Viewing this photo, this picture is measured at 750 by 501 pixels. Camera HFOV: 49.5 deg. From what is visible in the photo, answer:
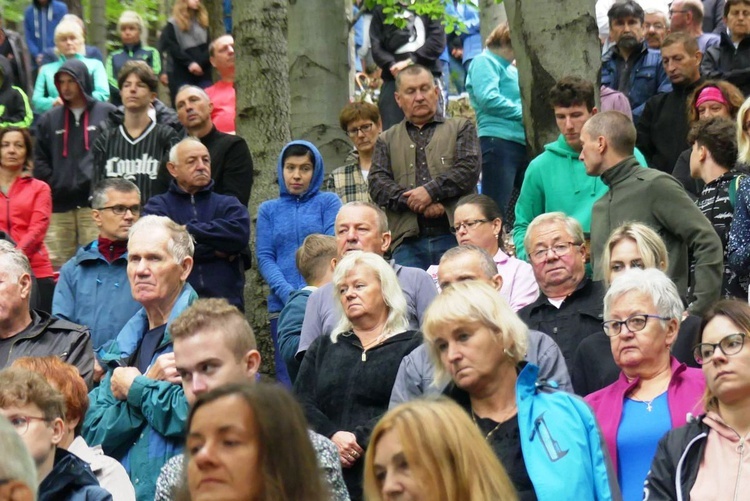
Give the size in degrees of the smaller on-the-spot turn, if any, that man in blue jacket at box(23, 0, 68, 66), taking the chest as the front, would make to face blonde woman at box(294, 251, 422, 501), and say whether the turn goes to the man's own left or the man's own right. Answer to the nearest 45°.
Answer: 0° — they already face them

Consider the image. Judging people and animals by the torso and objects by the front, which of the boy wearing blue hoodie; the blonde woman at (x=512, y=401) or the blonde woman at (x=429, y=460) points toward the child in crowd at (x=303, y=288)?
the boy wearing blue hoodie

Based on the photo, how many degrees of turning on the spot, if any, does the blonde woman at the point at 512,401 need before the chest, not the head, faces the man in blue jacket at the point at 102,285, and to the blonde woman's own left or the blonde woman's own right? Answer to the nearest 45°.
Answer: approximately 90° to the blonde woman's own right

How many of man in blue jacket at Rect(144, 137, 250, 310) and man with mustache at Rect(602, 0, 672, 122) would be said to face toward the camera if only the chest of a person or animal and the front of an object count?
2

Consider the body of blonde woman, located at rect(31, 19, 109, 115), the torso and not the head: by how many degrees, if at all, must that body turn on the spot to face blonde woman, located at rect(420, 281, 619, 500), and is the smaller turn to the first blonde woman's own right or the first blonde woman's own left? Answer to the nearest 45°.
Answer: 0° — they already face them

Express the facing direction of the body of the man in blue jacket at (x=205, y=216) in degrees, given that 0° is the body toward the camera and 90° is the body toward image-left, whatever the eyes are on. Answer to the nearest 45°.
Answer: approximately 0°

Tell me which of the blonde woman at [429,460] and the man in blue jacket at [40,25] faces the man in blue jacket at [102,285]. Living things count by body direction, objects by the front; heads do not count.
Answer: the man in blue jacket at [40,25]

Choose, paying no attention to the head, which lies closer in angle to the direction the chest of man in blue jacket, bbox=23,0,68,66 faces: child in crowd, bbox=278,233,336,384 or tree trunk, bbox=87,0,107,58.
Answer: the child in crowd

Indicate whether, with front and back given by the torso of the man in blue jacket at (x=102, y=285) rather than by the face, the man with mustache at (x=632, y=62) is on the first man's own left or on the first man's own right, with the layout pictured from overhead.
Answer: on the first man's own left
